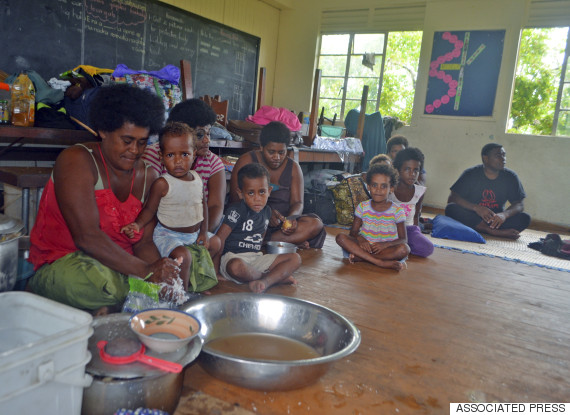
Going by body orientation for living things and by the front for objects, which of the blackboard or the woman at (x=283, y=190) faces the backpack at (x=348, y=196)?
the blackboard

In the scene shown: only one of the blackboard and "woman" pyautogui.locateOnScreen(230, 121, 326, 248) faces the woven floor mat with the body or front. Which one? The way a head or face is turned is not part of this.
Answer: the blackboard

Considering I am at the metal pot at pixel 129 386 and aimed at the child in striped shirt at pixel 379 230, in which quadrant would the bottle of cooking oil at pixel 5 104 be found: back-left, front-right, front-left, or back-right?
front-left

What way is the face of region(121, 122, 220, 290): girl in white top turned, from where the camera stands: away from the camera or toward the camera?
toward the camera

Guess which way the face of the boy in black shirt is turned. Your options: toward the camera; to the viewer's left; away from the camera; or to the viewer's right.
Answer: toward the camera

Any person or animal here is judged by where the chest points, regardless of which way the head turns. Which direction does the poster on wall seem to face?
toward the camera

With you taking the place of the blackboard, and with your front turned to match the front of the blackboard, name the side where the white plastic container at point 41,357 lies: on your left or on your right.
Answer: on your right

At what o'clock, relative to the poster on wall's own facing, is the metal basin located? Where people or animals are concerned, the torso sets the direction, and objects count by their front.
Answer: The metal basin is roughly at 12 o'clock from the poster on wall.

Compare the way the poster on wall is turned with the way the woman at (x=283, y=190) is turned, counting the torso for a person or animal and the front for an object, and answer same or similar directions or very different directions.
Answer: same or similar directions

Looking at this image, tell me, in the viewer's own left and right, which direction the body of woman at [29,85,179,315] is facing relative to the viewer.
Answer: facing the viewer and to the right of the viewer

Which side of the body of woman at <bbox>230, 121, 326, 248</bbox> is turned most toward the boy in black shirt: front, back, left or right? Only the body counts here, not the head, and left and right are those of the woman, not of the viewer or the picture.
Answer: front

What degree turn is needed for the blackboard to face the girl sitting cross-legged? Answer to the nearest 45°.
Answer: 0° — it already faces them

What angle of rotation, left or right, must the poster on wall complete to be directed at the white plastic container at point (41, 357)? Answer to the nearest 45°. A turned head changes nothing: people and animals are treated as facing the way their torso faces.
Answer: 0° — it already faces it

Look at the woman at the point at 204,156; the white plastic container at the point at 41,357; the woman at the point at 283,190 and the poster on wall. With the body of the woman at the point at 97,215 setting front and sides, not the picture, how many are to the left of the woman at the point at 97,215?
3

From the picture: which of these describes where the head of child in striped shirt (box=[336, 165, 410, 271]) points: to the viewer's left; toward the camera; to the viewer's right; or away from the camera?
toward the camera

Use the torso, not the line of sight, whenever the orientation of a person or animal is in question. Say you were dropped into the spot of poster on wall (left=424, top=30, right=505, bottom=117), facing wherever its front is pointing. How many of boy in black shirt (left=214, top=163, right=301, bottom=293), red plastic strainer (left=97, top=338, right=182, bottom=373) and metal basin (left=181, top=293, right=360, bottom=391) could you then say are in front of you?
3

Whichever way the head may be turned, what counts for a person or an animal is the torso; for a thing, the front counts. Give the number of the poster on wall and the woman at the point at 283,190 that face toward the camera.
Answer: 2

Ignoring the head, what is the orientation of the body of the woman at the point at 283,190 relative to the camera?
toward the camera
